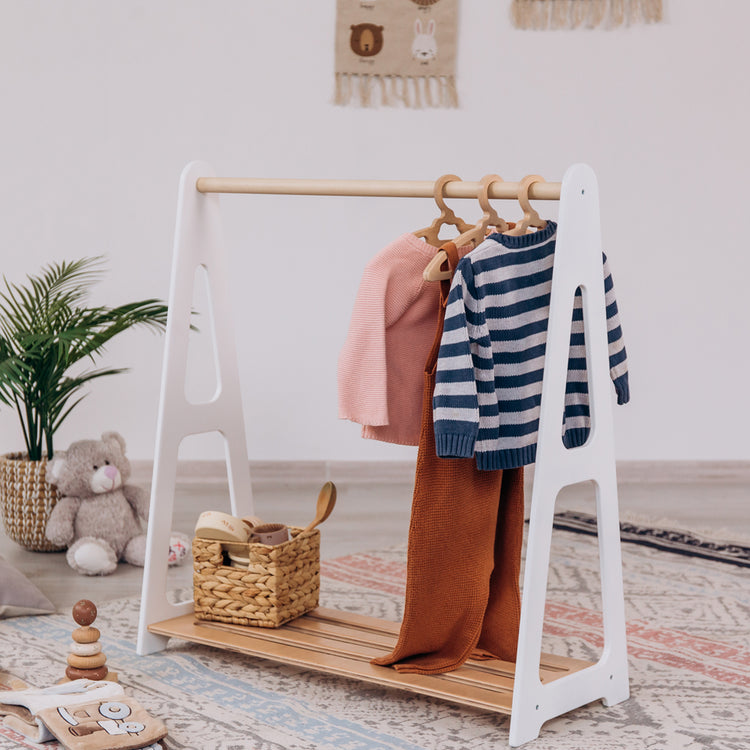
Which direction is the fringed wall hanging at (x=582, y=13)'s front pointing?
toward the camera

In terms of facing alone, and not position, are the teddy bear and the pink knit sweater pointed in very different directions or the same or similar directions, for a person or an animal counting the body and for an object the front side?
same or similar directions

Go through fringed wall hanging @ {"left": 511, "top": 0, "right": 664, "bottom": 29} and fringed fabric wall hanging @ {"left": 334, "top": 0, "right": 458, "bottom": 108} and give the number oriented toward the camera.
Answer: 2

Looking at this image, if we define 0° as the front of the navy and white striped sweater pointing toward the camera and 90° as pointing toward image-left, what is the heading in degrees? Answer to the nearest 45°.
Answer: approximately 315°

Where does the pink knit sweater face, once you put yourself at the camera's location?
facing the viewer and to the right of the viewer

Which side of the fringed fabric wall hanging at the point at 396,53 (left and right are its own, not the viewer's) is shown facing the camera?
front

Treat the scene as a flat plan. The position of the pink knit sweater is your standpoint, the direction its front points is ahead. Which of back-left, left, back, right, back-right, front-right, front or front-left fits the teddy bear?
back
